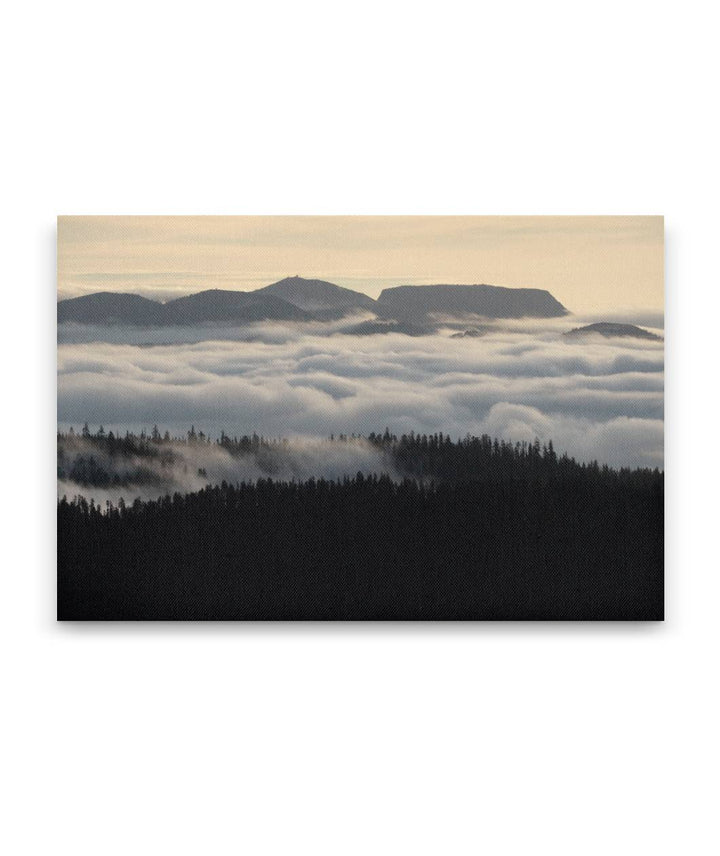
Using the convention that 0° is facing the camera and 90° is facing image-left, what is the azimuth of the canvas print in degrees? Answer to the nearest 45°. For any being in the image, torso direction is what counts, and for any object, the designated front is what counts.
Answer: approximately 0°
